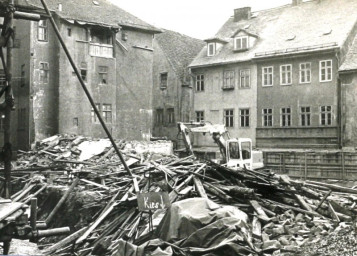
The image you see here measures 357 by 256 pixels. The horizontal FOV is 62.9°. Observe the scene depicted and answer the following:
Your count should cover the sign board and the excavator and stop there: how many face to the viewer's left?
1

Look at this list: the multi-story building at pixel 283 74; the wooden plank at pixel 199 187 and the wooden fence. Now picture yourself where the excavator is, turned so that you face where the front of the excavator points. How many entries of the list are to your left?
1

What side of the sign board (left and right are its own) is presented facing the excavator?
back

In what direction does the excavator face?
to the viewer's left

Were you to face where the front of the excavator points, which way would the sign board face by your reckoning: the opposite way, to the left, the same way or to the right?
to the left

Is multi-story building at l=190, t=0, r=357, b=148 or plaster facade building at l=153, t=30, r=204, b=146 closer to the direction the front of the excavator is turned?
the plaster facade building

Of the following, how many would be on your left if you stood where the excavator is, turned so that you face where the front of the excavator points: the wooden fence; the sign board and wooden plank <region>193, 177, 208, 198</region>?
2

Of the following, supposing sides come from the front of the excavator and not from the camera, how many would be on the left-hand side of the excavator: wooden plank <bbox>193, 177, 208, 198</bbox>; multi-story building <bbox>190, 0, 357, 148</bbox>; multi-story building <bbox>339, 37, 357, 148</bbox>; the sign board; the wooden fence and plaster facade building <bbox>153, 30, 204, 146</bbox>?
2

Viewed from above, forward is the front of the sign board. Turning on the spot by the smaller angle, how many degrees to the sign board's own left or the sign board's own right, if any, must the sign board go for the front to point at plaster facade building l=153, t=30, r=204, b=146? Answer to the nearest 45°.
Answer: approximately 180°

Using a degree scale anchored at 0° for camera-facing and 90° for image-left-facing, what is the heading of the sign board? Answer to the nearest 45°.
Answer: approximately 0°

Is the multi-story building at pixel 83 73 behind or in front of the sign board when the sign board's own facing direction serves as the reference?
behind

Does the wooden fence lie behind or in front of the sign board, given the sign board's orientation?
behind

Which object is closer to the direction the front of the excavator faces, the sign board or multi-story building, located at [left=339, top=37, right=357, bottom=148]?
the sign board
